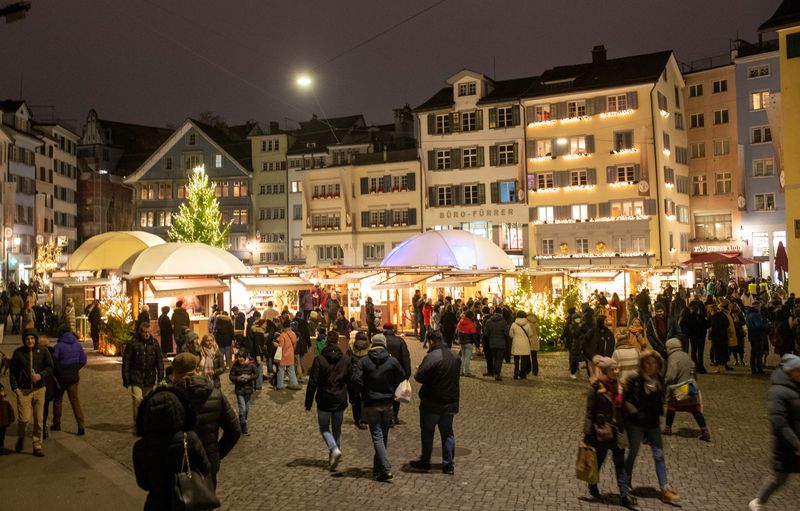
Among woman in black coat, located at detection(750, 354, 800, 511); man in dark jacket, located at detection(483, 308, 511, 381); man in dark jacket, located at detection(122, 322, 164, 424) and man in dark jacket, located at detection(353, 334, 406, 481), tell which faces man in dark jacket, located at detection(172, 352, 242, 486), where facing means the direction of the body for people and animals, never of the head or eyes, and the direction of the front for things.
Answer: man in dark jacket, located at detection(122, 322, 164, 424)

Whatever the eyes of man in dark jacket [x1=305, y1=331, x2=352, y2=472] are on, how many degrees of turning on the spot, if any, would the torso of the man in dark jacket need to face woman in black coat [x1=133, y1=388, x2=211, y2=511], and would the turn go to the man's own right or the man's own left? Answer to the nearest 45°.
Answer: approximately 180°

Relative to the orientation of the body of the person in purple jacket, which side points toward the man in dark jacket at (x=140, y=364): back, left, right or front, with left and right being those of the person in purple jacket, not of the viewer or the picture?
right

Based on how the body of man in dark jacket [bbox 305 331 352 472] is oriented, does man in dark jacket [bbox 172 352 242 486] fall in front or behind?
behind

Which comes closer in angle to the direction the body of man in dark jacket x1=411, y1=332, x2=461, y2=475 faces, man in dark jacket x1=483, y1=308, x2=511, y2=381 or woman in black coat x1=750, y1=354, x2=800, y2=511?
the man in dark jacket

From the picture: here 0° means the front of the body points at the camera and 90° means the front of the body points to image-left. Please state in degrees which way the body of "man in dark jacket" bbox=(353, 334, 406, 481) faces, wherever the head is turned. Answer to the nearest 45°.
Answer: approximately 180°

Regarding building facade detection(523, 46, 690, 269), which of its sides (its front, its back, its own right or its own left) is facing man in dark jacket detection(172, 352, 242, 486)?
front

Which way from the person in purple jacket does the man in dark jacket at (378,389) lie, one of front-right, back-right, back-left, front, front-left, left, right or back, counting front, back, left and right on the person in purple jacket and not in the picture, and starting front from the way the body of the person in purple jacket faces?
back-right

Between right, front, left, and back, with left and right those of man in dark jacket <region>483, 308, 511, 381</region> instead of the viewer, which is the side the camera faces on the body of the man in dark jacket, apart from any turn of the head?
back

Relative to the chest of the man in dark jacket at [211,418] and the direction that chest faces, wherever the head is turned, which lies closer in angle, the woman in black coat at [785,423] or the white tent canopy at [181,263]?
the white tent canopy

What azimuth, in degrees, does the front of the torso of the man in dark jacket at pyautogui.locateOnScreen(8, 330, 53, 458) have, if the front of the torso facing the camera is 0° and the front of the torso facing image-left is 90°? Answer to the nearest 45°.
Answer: approximately 0°

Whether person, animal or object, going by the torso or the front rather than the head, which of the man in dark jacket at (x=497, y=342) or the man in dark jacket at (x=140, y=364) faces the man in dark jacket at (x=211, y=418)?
the man in dark jacket at (x=140, y=364)

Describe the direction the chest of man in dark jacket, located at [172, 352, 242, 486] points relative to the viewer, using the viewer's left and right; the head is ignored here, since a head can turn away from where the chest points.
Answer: facing away from the viewer and to the left of the viewer

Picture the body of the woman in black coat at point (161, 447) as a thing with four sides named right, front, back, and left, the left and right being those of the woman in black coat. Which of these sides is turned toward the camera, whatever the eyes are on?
back
